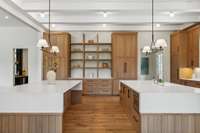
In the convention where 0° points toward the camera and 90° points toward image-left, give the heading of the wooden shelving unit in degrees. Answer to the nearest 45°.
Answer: approximately 0°

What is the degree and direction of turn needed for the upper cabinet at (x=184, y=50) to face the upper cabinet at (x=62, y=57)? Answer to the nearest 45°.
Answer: approximately 45° to its right

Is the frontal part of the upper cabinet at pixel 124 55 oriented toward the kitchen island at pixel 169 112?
yes

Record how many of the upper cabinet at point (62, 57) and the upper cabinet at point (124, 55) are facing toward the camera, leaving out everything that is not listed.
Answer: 2

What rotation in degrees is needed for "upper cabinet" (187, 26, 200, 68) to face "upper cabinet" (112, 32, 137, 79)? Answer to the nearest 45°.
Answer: approximately 45° to its right

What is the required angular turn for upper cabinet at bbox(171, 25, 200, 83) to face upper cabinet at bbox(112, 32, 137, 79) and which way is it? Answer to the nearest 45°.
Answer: approximately 45° to its right

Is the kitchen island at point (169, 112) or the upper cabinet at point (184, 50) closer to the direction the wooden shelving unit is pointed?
the kitchen island

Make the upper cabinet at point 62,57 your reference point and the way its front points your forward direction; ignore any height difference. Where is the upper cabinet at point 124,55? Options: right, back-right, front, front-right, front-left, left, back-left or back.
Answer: left

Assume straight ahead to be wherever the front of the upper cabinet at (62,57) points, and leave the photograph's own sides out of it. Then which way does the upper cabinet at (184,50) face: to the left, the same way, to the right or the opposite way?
to the right

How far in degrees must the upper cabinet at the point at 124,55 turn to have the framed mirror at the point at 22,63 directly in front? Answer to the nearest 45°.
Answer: approximately 90° to its right
